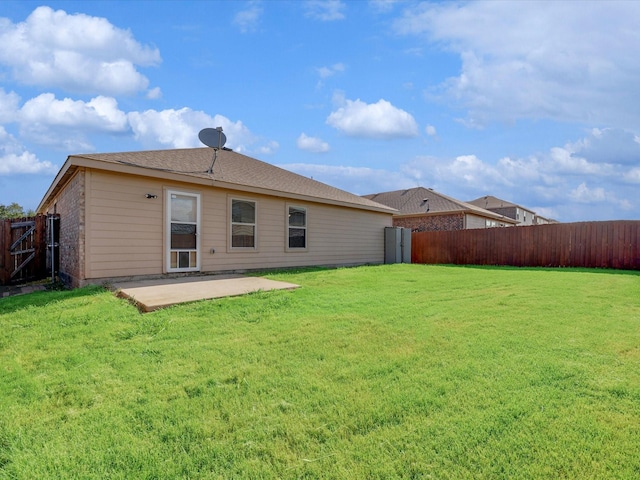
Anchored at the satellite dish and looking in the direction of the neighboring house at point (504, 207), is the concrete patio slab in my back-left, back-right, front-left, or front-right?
back-right

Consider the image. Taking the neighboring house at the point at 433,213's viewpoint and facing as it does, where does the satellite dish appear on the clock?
The satellite dish is roughly at 8 o'clock from the neighboring house.

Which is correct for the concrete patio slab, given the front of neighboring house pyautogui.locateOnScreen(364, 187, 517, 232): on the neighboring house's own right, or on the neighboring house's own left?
on the neighboring house's own left

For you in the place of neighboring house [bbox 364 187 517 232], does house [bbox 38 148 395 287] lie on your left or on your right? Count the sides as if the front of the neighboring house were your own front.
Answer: on your left

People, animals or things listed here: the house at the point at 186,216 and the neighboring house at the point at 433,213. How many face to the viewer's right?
0

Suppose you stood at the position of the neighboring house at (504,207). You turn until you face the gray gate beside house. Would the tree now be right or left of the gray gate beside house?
right

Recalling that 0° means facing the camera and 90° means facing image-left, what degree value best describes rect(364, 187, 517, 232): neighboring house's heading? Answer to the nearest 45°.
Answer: approximately 135°

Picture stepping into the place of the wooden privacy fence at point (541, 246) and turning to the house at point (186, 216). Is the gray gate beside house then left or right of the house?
right

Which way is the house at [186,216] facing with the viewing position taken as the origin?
facing away from the viewer and to the left of the viewer

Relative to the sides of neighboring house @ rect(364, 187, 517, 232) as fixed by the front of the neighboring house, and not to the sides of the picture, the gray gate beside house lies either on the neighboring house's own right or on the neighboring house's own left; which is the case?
on the neighboring house's own left

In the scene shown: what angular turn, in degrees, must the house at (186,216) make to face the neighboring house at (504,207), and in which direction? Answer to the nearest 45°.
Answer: approximately 90° to its right
